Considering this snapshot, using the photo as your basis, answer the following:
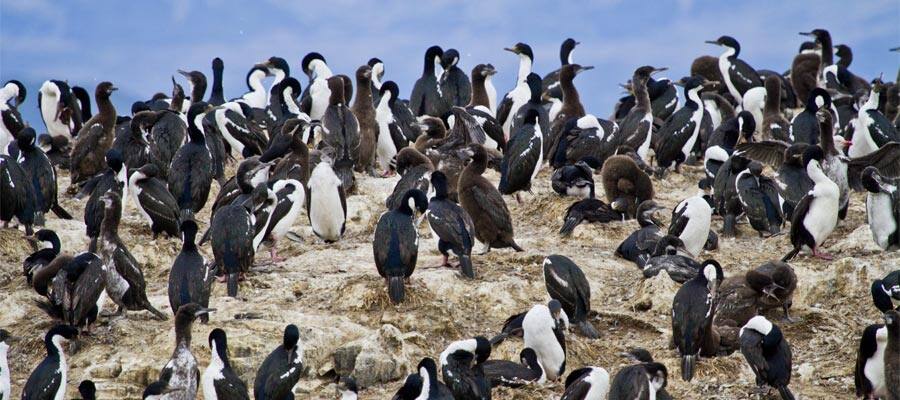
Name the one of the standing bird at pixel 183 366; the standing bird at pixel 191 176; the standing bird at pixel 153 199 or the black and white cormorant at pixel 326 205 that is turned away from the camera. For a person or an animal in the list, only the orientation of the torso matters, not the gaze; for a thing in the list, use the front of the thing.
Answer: the standing bird at pixel 191 176

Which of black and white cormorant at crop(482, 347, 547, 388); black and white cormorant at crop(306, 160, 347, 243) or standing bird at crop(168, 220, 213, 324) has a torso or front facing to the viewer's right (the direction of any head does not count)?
black and white cormorant at crop(482, 347, 547, 388)

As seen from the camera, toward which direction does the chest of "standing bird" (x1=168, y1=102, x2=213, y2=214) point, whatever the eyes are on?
away from the camera

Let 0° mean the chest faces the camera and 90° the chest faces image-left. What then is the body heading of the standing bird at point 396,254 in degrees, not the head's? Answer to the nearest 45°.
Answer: approximately 180°

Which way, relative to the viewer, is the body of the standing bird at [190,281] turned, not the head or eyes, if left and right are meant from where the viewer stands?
facing away from the viewer

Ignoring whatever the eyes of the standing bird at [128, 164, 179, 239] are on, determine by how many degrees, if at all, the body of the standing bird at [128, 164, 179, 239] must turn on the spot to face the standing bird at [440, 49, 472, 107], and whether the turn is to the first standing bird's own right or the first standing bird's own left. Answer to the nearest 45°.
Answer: approximately 135° to the first standing bird's own right
